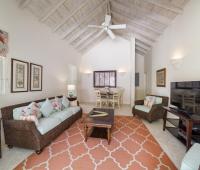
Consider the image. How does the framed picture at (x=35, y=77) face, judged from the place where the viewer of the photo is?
facing the viewer and to the right of the viewer

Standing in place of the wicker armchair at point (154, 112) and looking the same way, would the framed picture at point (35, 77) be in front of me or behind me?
in front

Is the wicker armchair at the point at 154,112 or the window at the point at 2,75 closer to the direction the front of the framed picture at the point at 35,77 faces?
the wicker armchair

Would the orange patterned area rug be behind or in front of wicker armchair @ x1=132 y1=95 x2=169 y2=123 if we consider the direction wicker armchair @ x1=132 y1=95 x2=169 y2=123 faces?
in front

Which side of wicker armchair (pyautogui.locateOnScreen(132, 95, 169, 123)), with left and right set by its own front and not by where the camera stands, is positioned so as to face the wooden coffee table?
front

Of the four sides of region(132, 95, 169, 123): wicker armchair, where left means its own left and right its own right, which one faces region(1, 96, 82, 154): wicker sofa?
front

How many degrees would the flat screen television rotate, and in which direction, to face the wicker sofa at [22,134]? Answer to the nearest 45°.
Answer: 0° — it already faces it

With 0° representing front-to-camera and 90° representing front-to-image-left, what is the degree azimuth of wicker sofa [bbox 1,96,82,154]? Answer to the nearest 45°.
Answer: approximately 315°

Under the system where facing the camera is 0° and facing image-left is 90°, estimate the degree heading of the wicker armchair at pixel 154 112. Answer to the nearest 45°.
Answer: approximately 45°

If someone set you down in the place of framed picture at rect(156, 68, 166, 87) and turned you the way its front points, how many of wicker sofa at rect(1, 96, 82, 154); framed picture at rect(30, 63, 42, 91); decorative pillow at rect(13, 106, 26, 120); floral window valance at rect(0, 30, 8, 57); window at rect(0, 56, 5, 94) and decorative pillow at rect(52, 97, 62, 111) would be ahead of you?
6

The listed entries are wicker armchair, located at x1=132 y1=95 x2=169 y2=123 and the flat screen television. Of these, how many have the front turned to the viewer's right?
0
